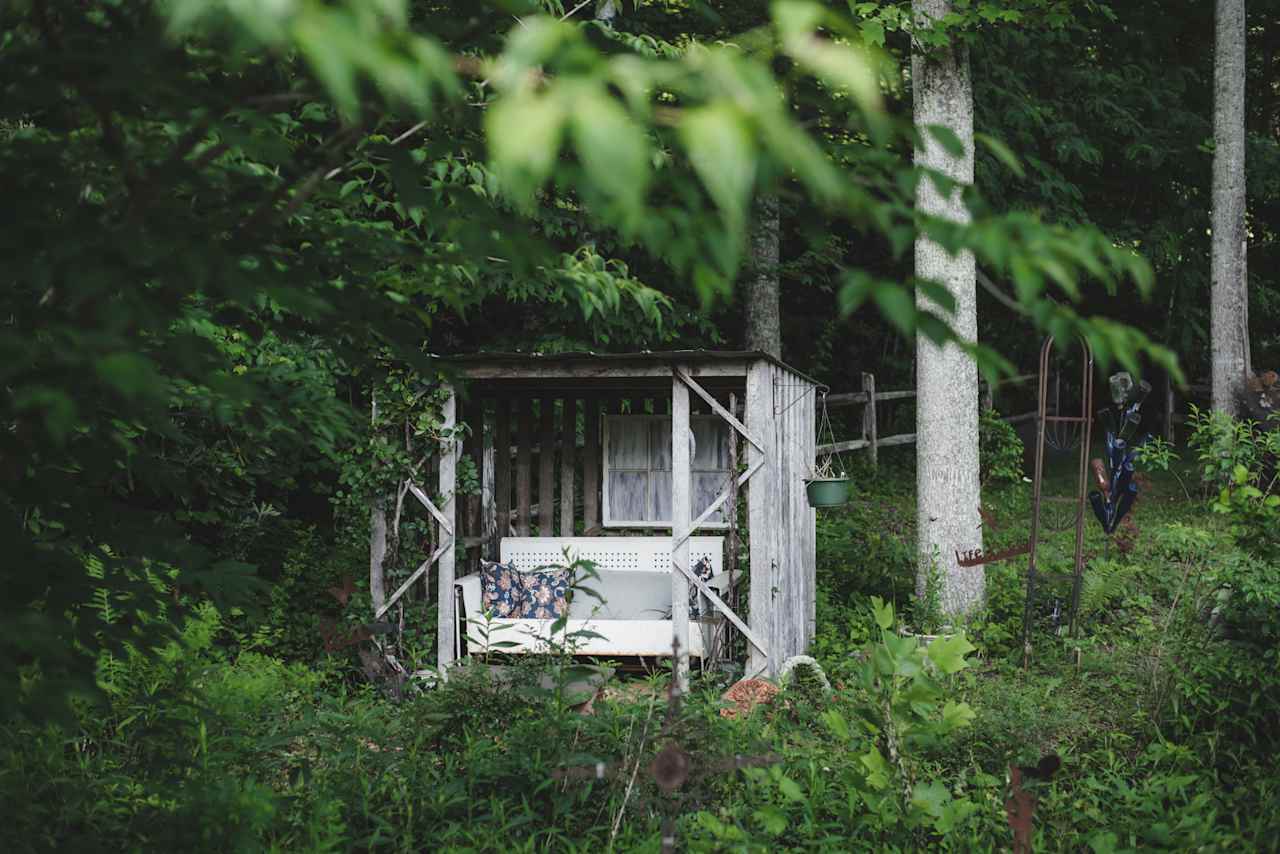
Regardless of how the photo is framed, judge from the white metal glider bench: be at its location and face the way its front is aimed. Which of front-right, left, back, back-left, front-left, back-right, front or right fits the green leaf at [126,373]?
front

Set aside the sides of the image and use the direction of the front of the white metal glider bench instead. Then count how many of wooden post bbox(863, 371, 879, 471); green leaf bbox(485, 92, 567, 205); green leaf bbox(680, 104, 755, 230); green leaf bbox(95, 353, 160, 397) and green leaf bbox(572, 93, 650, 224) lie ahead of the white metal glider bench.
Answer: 4

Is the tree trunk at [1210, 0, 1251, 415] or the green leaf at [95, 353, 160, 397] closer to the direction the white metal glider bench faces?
the green leaf

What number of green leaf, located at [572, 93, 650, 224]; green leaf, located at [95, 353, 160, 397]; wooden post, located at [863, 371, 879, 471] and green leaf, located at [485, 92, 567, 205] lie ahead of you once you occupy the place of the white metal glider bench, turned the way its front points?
3

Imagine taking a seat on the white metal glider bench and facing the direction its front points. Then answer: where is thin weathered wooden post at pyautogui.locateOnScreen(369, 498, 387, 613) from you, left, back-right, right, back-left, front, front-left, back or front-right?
front-right

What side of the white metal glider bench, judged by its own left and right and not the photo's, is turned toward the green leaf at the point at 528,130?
front

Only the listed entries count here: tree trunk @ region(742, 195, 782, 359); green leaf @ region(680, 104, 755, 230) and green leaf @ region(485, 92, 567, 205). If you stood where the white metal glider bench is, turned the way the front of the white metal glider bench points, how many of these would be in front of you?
2

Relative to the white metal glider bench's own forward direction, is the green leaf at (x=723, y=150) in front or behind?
in front

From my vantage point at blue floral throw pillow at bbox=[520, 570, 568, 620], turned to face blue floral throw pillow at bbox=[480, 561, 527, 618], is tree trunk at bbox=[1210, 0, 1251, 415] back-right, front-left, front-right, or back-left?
back-right

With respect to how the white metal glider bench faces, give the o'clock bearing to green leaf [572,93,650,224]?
The green leaf is roughly at 12 o'clock from the white metal glider bench.

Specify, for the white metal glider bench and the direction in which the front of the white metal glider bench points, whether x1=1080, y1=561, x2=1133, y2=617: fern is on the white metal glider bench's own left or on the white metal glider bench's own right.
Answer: on the white metal glider bench's own left

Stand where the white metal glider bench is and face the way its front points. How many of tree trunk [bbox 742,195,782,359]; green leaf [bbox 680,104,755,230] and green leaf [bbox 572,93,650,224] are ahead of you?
2

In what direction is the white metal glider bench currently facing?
toward the camera

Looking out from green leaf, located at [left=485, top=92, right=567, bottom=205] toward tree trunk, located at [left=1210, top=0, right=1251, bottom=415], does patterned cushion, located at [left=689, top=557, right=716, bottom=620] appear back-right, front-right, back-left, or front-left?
front-left

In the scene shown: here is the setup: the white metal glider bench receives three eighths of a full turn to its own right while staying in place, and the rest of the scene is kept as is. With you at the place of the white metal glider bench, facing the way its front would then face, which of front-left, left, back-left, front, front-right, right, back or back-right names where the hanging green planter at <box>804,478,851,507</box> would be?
back

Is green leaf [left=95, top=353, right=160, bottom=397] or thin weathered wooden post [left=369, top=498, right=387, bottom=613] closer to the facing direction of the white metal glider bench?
the green leaf
